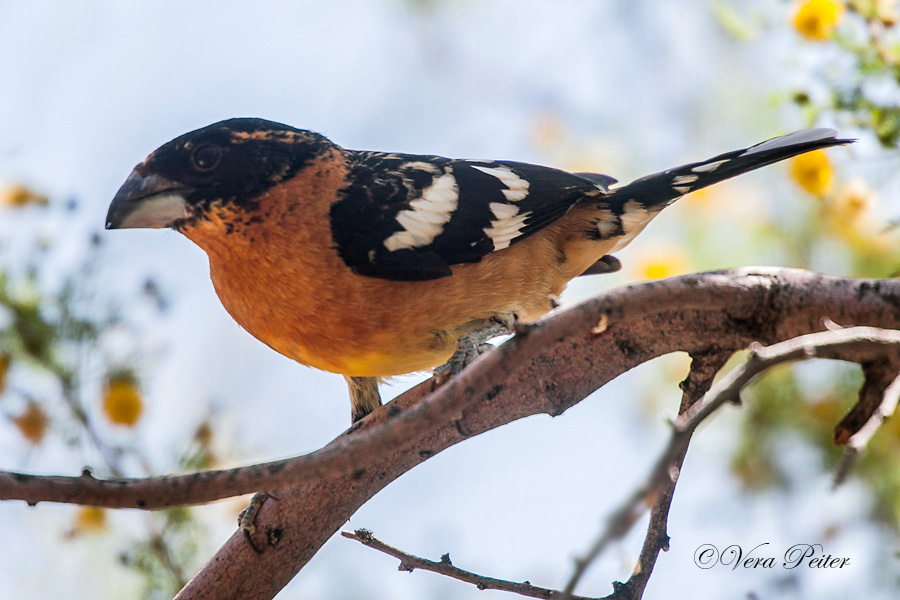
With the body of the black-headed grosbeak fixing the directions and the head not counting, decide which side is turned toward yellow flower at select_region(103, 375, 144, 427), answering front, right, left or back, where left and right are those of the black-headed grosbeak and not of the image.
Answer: right

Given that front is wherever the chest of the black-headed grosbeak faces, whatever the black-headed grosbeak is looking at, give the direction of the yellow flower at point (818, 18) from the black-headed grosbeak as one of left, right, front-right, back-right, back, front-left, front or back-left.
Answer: back

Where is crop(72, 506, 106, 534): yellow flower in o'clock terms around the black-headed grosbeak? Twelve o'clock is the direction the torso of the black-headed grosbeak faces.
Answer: The yellow flower is roughly at 1 o'clock from the black-headed grosbeak.

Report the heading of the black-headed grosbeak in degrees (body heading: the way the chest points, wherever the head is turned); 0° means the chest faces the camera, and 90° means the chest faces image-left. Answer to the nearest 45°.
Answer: approximately 90°

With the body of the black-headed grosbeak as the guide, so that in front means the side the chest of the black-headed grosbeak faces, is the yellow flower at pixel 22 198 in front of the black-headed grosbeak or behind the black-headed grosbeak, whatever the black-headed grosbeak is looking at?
in front

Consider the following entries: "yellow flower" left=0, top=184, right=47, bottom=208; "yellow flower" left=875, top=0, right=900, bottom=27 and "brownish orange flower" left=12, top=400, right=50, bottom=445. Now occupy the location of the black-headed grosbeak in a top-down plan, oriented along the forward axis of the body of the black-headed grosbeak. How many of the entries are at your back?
1

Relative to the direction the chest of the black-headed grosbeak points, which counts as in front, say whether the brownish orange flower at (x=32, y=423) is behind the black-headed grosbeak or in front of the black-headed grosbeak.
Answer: in front
